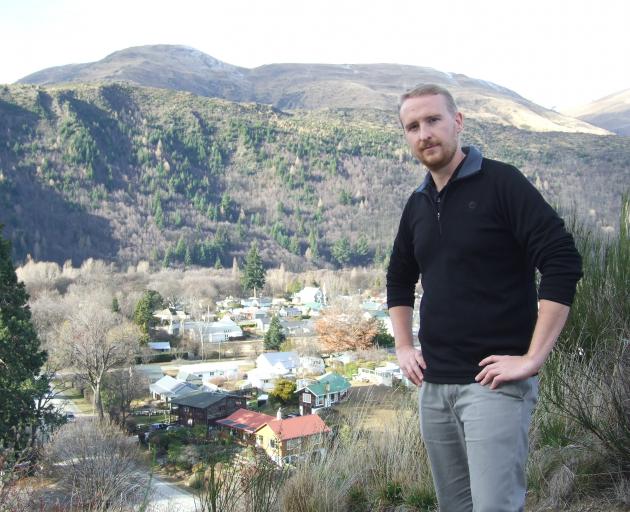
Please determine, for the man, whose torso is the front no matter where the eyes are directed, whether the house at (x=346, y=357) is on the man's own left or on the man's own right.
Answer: on the man's own right

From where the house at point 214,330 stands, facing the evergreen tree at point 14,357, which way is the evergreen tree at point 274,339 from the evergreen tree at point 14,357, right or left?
left

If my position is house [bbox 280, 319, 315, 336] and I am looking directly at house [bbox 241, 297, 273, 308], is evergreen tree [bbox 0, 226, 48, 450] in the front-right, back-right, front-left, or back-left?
back-left

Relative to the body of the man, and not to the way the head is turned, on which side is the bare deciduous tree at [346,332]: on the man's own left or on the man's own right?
on the man's own right

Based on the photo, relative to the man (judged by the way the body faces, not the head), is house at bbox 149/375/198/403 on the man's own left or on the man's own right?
on the man's own right

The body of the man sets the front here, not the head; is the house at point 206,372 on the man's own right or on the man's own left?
on the man's own right

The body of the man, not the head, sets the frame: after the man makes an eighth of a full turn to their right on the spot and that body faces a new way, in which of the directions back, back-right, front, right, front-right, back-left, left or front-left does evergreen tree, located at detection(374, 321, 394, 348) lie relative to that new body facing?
right

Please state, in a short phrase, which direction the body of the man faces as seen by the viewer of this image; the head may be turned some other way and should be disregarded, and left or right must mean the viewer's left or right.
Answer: facing the viewer and to the left of the viewer

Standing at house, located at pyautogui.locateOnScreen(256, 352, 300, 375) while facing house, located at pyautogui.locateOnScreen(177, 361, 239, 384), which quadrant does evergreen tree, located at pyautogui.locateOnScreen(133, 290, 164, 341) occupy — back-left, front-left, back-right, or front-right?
front-right

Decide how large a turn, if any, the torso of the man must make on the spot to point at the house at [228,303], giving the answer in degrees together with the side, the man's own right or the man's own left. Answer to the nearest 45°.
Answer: approximately 135° to the man's own right

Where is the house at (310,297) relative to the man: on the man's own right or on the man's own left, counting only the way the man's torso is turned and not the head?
on the man's own right

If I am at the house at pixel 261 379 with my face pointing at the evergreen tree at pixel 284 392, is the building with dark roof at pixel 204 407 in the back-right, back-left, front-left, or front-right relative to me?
front-right
